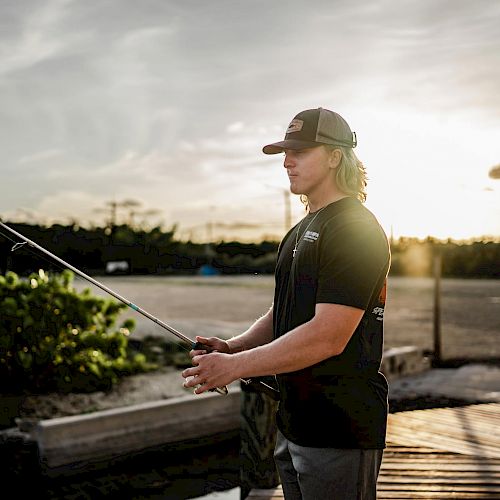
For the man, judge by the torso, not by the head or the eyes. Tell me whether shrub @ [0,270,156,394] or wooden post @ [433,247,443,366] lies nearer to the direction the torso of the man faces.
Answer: the shrub

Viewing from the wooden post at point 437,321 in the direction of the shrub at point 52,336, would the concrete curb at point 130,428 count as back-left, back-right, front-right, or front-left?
front-left

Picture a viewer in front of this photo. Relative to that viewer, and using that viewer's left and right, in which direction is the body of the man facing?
facing to the left of the viewer

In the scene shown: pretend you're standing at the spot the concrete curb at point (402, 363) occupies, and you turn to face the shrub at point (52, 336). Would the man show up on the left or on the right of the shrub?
left

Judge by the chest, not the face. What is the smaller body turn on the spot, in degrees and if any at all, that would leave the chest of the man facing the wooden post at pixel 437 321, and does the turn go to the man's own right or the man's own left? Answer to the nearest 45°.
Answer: approximately 90° to the man's own right

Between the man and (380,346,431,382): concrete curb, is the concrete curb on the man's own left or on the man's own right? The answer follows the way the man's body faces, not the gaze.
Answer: on the man's own right

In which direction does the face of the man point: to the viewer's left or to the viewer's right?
to the viewer's left
